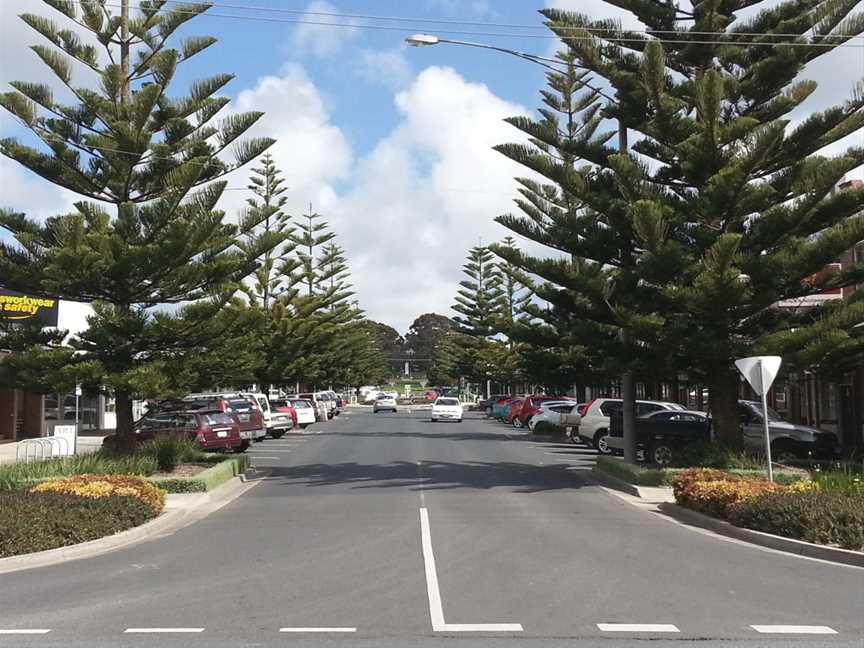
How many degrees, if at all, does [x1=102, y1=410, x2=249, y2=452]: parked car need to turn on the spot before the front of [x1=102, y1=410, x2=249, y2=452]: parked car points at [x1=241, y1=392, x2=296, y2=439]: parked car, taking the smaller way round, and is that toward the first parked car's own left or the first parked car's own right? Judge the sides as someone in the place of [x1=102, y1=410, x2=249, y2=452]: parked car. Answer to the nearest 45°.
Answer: approximately 45° to the first parked car's own right

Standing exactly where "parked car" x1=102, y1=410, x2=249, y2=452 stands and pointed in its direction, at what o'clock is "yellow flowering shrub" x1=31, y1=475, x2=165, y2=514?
The yellow flowering shrub is roughly at 8 o'clock from the parked car.

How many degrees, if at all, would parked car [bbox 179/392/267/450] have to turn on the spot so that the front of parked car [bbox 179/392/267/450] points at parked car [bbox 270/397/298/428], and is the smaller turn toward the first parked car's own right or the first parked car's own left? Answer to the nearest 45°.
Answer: approximately 45° to the first parked car's own right

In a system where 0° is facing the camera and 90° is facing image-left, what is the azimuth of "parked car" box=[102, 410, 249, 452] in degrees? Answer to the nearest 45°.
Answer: approximately 135°

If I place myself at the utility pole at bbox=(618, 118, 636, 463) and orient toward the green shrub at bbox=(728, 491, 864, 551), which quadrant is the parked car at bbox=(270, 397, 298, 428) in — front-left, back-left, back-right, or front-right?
back-right

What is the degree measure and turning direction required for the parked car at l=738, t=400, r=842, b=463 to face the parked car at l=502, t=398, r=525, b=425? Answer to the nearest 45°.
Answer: approximately 180°

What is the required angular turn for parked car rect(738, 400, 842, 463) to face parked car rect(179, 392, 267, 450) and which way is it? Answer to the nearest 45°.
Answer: approximately 135° to its right

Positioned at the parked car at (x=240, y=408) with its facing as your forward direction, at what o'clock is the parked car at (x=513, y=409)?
the parked car at (x=513, y=409) is roughly at 3 o'clock from the parked car at (x=240, y=408).

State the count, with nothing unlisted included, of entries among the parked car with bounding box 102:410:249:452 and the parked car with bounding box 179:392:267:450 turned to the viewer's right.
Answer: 0

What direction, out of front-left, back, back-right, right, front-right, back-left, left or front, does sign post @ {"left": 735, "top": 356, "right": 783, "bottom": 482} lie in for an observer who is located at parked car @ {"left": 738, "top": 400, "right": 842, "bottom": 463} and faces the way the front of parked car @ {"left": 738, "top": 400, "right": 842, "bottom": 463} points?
front-right

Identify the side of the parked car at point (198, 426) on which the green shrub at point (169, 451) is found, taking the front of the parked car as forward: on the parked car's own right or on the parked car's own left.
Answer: on the parked car's own left

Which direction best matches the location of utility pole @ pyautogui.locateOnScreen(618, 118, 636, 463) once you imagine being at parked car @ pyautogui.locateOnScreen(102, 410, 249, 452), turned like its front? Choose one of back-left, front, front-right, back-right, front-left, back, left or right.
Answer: back

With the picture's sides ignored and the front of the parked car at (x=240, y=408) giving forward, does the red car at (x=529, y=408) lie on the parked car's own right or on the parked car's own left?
on the parked car's own right

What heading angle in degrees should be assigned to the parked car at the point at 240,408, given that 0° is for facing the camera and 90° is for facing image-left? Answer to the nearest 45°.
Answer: approximately 135°

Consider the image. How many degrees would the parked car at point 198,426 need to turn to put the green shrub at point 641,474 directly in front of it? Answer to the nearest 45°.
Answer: approximately 180°
